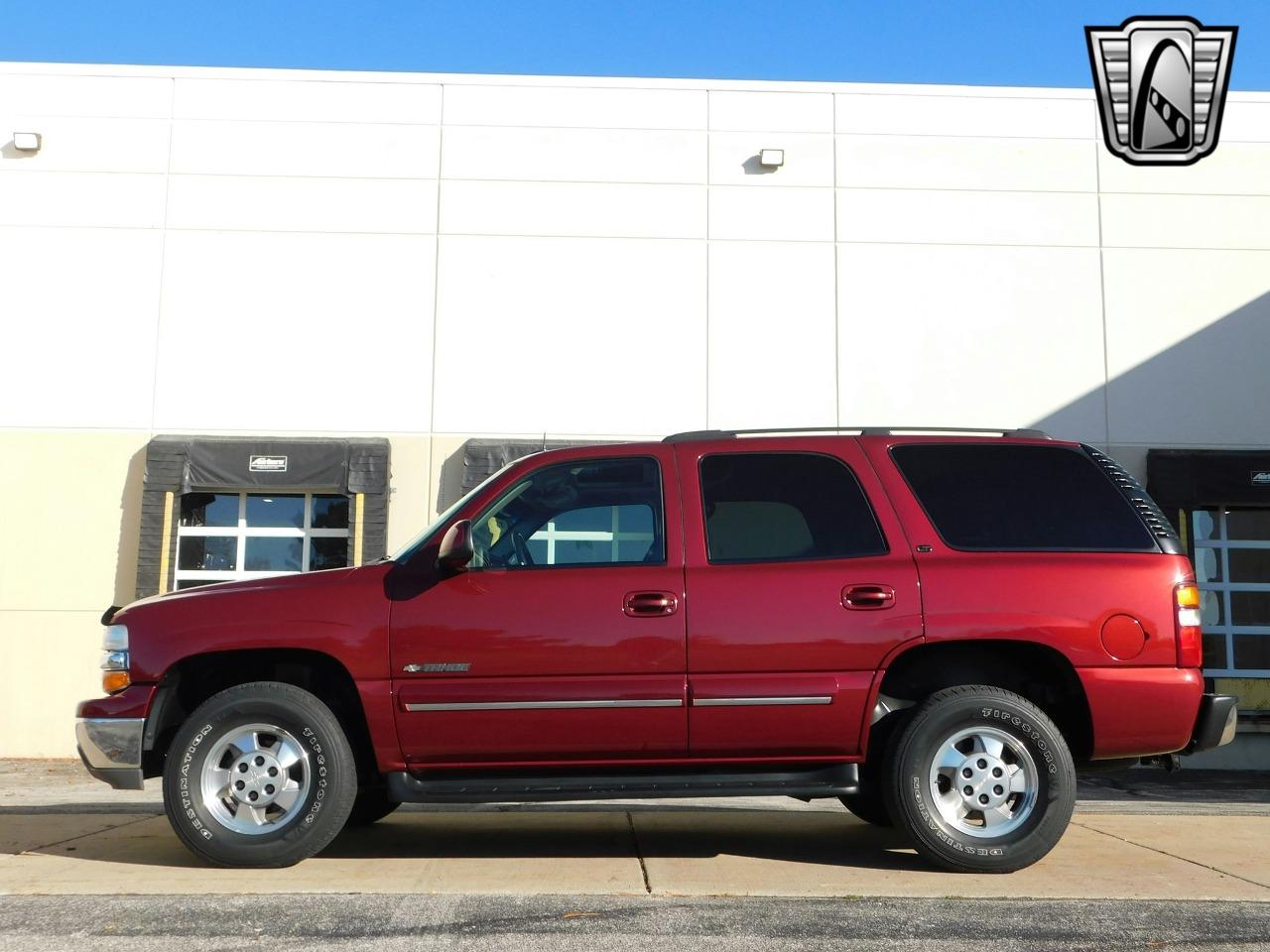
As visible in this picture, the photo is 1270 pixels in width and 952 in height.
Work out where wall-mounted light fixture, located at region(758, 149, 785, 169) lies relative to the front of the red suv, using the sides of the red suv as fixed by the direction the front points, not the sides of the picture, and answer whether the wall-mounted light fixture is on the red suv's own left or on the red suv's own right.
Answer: on the red suv's own right

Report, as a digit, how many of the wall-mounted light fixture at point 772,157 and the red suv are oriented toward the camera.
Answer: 1

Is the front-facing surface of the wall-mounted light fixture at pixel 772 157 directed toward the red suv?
yes

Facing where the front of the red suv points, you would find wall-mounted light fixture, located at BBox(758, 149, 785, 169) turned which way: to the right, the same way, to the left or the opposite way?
to the left

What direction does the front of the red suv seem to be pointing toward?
to the viewer's left

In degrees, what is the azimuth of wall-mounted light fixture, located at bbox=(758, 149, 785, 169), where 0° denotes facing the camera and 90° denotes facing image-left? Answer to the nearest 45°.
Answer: approximately 0°
